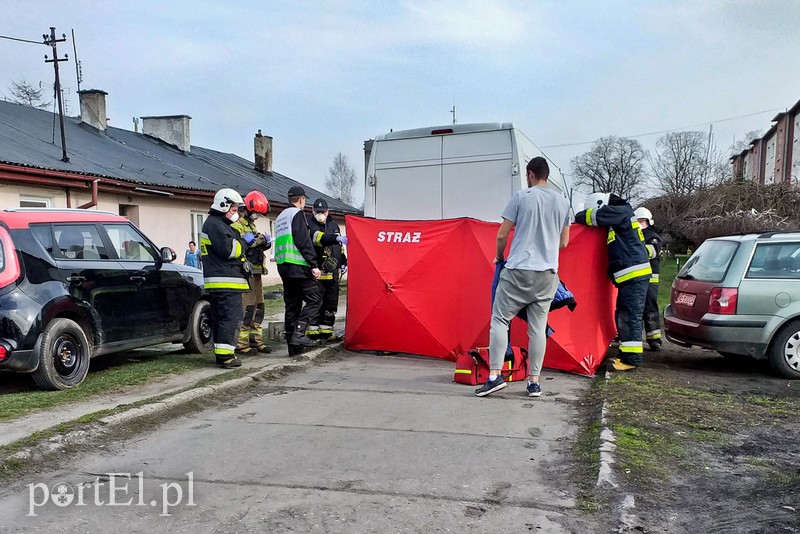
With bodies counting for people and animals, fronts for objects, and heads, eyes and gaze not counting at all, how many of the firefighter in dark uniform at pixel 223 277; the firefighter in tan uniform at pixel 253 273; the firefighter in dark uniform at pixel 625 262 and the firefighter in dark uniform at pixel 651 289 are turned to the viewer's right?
2

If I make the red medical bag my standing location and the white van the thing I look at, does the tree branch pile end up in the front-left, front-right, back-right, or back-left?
front-right

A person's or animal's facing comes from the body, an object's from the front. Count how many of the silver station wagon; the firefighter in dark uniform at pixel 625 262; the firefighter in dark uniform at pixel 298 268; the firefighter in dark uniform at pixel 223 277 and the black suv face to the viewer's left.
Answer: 1

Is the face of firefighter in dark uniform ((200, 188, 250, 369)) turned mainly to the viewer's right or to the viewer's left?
to the viewer's right

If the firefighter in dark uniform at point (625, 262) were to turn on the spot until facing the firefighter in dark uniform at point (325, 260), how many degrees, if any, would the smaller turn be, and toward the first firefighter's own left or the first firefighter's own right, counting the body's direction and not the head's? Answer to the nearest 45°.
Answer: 0° — they already face them

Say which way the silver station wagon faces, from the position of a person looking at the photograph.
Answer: facing away from the viewer and to the right of the viewer

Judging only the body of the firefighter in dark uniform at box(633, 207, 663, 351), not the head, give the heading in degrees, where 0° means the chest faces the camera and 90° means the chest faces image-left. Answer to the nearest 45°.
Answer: approximately 90°

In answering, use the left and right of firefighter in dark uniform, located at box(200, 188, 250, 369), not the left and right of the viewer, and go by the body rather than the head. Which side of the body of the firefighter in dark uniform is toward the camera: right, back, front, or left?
right

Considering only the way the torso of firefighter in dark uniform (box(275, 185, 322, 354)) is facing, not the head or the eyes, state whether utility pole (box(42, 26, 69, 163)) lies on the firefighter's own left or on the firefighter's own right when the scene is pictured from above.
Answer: on the firefighter's own left

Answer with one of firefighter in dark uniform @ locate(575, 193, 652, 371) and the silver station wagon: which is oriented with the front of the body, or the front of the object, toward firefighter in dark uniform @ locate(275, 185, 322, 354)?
firefighter in dark uniform @ locate(575, 193, 652, 371)

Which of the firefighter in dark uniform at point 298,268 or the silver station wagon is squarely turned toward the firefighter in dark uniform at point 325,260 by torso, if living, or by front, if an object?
the firefighter in dark uniform at point 298,268

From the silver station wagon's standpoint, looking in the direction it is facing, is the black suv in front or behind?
behind

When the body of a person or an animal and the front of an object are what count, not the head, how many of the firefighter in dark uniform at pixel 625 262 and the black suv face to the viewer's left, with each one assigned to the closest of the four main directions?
1

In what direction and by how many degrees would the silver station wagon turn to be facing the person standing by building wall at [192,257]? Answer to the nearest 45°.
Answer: approximately 135° to its left

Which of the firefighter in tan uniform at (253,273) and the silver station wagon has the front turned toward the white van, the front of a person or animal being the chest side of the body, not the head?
the firefighter in tan uniform

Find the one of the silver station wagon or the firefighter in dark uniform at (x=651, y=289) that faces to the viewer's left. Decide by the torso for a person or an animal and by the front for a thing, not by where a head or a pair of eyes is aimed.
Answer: the firefighter in dark uniform

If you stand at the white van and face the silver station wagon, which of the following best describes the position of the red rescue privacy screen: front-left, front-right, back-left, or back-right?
front-right
